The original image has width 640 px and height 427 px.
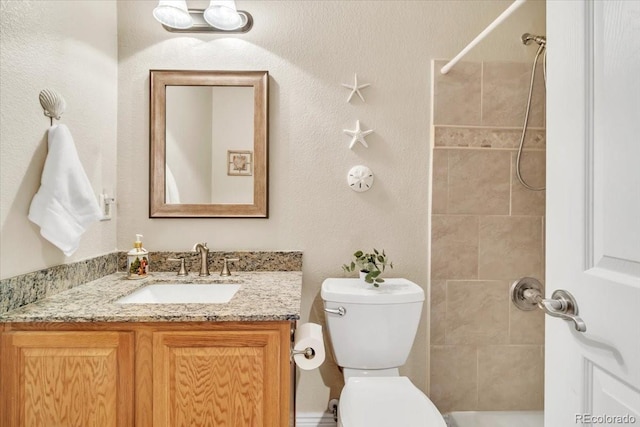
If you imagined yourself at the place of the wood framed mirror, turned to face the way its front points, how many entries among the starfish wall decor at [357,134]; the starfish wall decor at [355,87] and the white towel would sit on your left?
2

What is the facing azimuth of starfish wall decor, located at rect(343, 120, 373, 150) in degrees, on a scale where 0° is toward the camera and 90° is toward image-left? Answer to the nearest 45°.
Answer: approximately 0°

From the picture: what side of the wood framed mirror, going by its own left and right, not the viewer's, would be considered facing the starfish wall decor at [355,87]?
left

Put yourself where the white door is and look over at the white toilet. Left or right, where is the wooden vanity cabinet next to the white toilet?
left

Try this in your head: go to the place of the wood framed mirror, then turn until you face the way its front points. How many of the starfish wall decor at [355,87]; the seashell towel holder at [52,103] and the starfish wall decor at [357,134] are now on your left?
2

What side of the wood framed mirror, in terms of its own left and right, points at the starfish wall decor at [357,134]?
left
